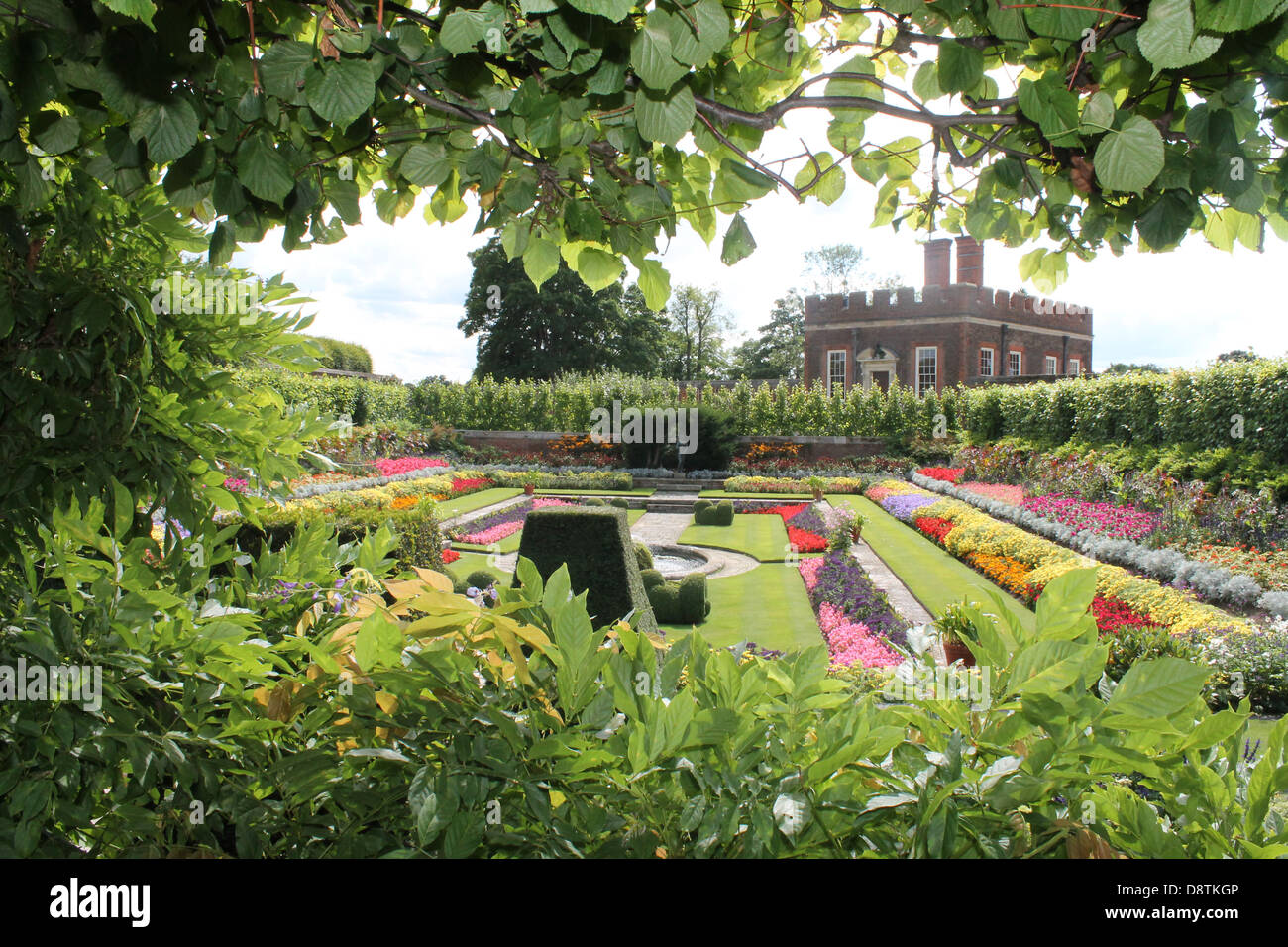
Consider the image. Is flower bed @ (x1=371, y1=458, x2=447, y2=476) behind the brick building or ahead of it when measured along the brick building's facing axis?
ahead

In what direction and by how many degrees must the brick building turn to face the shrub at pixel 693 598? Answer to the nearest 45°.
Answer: approximately 45° to its left

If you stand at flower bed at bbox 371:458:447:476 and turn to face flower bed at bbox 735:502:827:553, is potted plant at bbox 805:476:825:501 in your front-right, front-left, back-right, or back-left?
front-left

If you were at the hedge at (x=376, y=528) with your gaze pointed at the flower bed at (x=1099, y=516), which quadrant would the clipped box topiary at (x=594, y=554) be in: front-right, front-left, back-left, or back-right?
front-right

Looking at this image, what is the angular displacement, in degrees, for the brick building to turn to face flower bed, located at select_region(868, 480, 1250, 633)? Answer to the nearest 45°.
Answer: approximately 45° to its left

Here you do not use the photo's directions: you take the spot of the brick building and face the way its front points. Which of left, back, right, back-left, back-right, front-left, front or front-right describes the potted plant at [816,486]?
front-left

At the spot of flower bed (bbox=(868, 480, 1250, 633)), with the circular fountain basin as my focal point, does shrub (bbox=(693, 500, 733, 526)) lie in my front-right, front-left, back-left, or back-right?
front-right

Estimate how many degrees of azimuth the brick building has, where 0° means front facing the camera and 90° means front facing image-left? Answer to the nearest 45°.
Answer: approximately 45°
